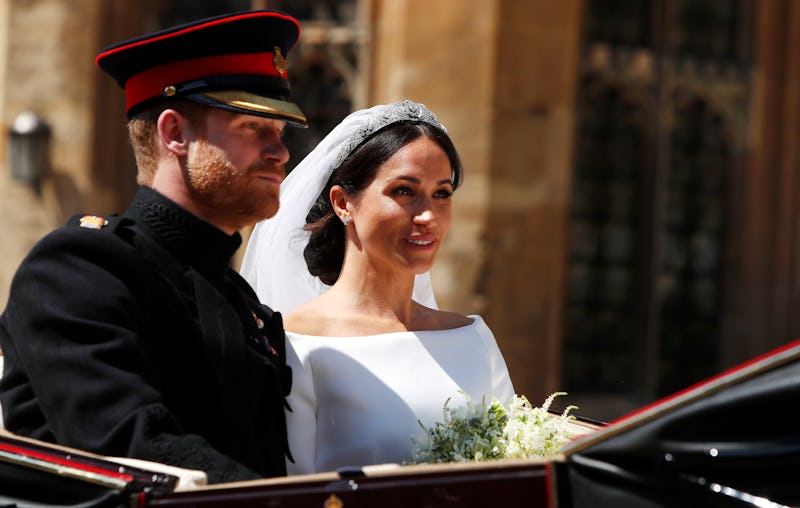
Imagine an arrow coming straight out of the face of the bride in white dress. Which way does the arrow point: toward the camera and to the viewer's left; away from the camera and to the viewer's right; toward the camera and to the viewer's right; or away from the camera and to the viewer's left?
toward the camera and to the viewer's right

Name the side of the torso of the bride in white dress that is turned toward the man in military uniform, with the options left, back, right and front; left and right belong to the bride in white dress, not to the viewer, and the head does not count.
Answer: right

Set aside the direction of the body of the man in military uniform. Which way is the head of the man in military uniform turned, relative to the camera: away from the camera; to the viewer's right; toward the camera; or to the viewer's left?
to the viewer's right

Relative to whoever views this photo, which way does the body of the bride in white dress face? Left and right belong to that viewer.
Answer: facing the viewer and to the right of the viewer
